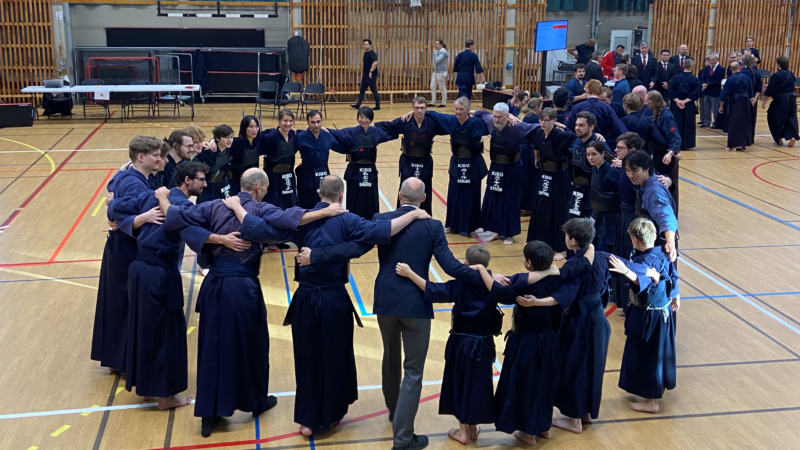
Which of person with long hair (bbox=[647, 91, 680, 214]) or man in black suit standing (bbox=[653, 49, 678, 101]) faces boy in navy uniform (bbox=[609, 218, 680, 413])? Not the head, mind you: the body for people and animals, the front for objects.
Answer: the man in black suit standing

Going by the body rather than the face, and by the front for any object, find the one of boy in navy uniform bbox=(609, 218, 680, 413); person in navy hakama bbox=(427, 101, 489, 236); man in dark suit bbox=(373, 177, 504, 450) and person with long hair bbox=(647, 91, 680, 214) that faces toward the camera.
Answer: the person in navy hakama

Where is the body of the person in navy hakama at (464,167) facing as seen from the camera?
toward the camera

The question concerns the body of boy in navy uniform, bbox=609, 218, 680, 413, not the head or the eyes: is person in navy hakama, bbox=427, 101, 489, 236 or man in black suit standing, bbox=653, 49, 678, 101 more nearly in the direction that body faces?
the person in navy hakama

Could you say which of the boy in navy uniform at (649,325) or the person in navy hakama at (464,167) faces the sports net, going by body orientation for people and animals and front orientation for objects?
the boy in navy uniform

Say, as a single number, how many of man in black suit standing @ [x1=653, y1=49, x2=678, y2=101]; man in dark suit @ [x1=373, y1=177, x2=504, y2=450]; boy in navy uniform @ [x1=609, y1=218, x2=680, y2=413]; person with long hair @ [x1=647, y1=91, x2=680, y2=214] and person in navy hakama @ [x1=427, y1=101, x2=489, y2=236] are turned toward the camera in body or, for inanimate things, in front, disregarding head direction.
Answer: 2

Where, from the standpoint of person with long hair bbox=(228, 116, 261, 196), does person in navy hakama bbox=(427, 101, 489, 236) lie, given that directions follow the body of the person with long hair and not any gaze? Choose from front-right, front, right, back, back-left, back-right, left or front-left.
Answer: front-left

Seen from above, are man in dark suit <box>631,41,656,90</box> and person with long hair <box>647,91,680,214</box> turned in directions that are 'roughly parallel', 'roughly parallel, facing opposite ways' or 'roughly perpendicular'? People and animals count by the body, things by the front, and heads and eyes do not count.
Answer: roughly perpendicular

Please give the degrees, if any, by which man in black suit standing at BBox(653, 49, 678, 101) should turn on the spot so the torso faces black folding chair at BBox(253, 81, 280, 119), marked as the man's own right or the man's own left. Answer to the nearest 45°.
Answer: approximately 90° to the man's own right

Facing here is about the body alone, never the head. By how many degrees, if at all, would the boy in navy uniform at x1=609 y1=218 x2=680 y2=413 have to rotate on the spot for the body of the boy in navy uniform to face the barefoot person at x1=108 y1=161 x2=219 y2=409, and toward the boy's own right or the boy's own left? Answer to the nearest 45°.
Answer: approximately 45° to the boy's own left

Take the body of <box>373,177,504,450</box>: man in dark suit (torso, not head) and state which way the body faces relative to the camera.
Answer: away from the camera

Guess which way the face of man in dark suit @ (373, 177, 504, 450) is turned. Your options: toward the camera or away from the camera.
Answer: away from the camera

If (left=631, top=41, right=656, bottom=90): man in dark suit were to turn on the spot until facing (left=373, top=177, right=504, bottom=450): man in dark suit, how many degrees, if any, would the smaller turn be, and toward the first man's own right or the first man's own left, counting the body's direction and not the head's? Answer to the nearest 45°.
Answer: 0° — they already face them

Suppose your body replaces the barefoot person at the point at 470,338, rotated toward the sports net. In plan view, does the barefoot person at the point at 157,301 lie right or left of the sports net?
left

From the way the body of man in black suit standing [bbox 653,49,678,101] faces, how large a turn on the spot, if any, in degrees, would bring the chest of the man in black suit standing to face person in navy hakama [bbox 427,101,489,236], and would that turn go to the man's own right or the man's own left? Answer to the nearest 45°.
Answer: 0° — they already face them

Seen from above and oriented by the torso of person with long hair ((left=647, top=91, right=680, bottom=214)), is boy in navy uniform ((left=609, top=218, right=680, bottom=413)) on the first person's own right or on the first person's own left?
on the first person's own left

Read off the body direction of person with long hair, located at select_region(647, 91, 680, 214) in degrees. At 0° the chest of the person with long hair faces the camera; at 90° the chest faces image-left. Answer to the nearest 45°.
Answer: approximately 90°

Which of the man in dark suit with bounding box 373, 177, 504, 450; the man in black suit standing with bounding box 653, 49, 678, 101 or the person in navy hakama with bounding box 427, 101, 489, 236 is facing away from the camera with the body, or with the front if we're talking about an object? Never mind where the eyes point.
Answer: the man in dark suit

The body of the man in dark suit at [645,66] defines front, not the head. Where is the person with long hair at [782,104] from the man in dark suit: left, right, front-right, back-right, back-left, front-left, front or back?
front-left

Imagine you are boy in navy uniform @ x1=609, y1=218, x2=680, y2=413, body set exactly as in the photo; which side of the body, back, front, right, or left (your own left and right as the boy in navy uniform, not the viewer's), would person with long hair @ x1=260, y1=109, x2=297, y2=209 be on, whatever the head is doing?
front

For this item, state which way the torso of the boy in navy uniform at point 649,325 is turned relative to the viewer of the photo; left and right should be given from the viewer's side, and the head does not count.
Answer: facing away from the viewer and to the left of the viewer

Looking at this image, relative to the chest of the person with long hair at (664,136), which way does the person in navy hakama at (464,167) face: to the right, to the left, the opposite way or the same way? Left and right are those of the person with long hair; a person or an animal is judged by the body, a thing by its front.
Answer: to the left

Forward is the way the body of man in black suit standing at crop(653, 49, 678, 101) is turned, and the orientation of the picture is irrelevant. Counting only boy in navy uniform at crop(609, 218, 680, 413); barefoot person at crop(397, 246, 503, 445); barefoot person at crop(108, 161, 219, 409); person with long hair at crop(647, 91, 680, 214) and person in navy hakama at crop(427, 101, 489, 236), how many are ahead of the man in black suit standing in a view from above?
5
